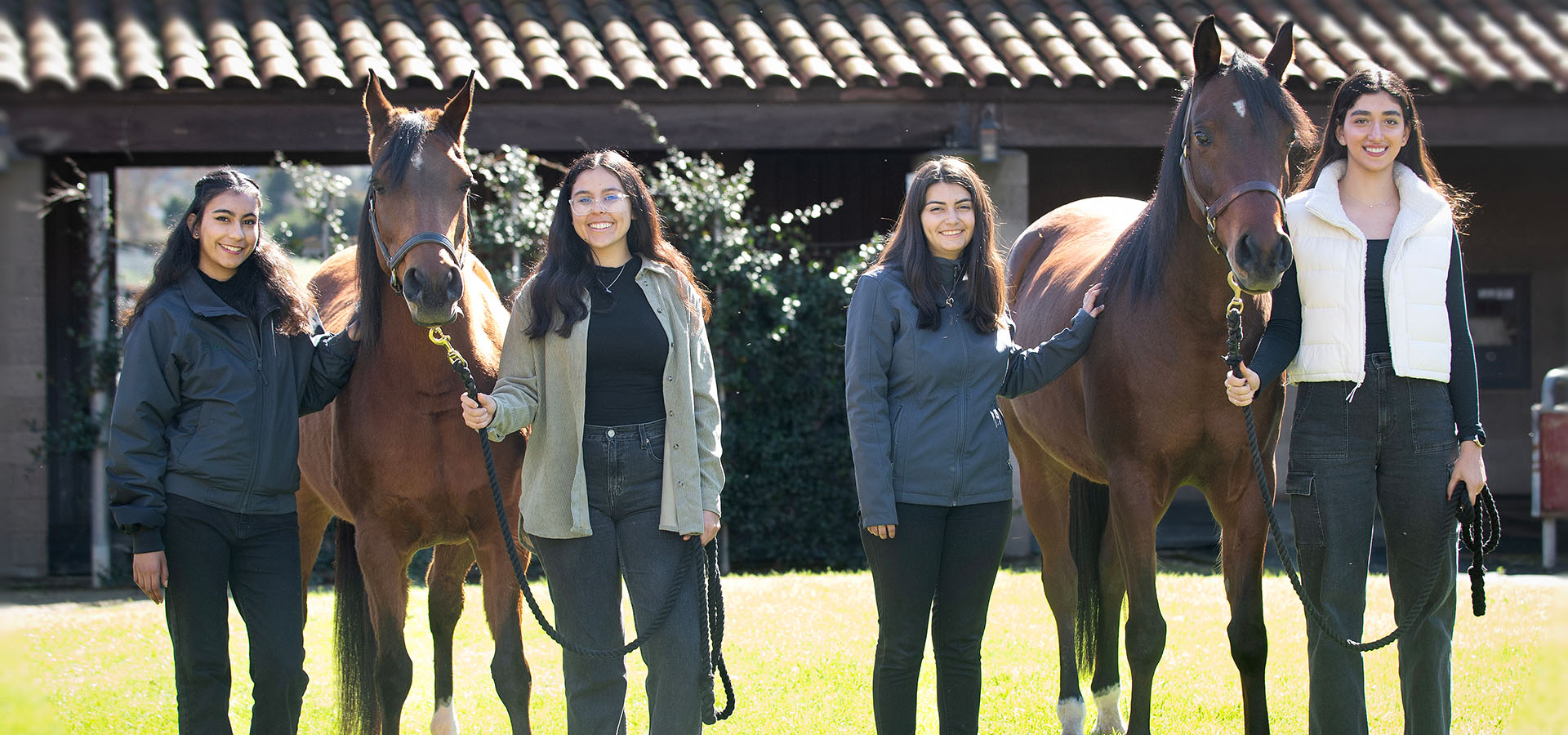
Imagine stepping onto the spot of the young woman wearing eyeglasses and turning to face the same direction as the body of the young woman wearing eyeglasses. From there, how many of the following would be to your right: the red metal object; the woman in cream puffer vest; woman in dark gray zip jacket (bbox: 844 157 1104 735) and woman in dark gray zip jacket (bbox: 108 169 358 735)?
1

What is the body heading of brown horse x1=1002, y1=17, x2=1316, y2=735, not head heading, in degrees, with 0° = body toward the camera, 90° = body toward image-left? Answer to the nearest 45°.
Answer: approximately 315°

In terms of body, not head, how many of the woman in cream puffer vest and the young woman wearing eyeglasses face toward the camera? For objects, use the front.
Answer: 2

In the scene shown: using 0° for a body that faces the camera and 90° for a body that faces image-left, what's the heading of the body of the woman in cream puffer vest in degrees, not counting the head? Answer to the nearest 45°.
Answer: approximately 0°

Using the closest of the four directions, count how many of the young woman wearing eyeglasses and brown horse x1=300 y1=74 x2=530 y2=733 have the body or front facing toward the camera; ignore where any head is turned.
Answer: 2

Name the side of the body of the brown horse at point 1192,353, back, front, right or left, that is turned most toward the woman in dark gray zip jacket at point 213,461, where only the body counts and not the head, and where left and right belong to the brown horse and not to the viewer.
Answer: right

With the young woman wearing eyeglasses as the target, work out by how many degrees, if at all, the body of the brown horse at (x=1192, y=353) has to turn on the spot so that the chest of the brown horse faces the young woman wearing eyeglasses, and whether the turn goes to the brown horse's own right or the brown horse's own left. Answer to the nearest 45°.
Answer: approximately 90° to the brown horse's own right

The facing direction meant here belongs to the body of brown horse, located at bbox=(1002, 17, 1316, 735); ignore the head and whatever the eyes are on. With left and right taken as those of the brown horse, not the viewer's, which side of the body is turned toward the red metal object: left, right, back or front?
left

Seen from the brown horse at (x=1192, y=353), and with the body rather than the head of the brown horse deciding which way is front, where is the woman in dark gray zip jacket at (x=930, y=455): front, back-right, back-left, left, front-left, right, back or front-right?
right

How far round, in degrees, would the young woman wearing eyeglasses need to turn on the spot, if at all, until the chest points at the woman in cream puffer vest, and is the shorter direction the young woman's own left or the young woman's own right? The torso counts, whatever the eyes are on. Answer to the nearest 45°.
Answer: approximately 90° to the young woman's own left

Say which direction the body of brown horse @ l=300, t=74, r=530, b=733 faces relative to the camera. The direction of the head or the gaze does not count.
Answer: toward the camera

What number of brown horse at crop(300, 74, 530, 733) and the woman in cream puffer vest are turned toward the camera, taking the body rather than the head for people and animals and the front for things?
2

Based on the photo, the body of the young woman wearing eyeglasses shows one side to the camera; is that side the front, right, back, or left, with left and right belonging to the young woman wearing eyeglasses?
front
